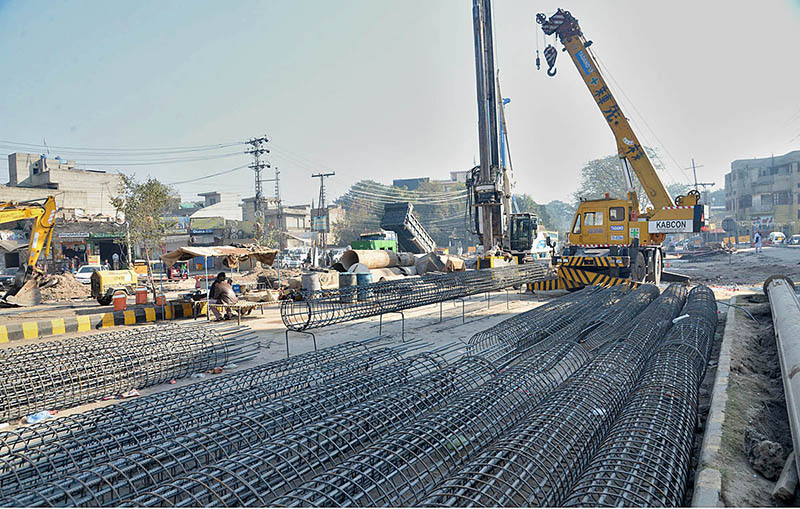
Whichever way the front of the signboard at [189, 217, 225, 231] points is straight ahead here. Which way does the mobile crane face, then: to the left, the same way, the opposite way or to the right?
to the right

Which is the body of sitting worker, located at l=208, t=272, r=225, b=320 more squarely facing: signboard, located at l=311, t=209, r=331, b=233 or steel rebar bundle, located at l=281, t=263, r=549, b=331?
the steel rebar bundle

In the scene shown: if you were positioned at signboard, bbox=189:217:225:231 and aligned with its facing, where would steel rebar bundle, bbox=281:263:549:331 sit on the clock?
The steel rebar bundle is roughly at 12 o'clock from the signboard.

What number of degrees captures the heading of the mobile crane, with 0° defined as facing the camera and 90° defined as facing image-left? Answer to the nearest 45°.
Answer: approximately 45°

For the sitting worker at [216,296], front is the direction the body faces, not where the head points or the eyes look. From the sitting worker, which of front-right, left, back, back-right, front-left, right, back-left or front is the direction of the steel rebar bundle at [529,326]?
front-right

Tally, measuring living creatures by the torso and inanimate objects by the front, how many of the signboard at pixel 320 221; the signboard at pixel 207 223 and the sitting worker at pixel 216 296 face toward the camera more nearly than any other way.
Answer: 2

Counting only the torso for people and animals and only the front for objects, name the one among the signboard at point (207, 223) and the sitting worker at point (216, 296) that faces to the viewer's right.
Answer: the sitting worker

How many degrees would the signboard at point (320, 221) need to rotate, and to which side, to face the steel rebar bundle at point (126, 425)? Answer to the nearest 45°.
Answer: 0° — it already faces it

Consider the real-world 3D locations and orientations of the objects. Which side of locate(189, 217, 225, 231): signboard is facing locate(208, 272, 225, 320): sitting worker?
front

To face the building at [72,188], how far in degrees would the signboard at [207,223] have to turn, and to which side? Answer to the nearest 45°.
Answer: approximately 90° to its right
